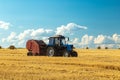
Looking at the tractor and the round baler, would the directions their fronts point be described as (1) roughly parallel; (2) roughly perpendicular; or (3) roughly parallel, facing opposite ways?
roughly parallel

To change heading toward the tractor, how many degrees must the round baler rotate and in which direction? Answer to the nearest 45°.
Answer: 0° — it already faces it

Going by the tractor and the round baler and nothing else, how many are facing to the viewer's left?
0

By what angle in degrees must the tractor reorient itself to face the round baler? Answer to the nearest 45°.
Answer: approximately 180°

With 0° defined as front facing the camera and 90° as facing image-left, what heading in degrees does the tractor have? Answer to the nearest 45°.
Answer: approximately 315°

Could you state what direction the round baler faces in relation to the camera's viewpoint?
facing the viewer and to the right of the viewer
